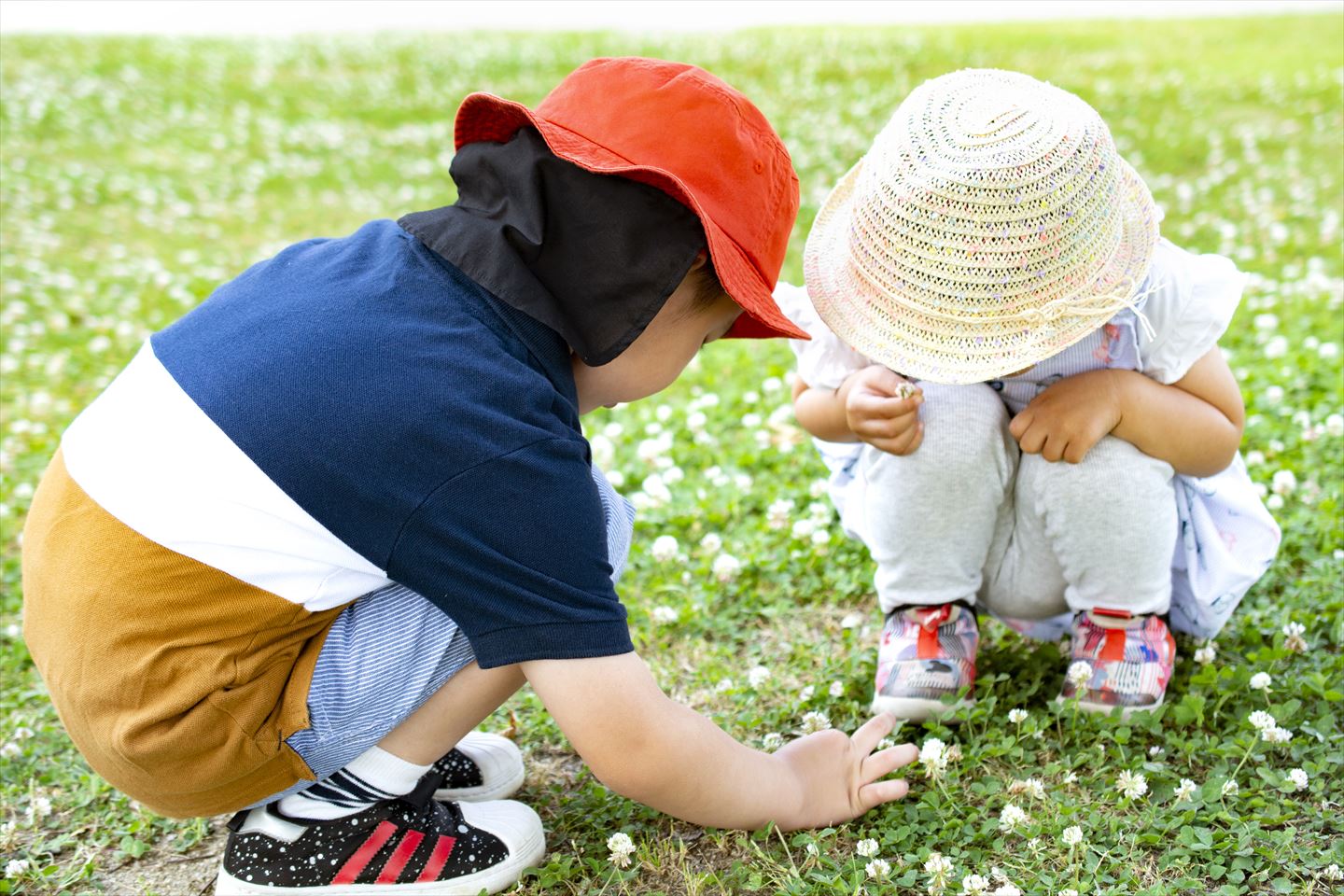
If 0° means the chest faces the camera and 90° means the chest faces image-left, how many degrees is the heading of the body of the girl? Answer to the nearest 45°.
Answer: approximately 0°

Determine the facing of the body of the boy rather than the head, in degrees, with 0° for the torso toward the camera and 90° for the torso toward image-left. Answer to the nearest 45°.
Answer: approximately 270°

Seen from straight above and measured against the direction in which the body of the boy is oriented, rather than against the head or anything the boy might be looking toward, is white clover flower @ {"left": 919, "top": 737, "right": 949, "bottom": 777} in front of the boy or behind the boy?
in front

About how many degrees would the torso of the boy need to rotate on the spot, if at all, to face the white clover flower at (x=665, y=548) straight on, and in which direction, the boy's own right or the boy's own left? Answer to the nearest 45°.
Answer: approximately 45° to the boy's own left

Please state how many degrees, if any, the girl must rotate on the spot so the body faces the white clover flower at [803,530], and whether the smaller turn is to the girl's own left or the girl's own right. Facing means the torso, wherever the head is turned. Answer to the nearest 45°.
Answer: approximately 135° to the girl's own right

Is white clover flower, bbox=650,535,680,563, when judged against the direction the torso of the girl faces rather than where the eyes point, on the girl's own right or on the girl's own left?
on the girl's own right

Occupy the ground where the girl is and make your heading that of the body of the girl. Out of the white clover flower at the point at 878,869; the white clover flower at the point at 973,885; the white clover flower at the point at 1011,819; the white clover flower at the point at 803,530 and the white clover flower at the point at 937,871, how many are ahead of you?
4

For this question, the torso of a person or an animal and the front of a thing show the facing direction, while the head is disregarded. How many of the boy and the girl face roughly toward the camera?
1

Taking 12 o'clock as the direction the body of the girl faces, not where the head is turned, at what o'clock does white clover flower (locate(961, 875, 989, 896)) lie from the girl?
The white clover flower is roughly at 12 o'clock from the girl.
